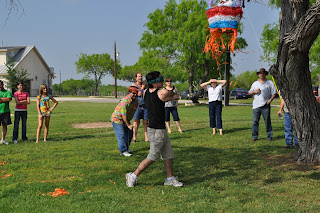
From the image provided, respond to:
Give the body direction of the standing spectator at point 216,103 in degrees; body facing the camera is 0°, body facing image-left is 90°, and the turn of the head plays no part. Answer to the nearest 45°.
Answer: approximately 0°

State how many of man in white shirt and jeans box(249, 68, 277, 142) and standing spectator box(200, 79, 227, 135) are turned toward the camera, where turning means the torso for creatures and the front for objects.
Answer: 2

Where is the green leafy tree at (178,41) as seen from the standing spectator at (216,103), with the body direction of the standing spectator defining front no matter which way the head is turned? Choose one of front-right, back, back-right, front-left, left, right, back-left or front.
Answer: back

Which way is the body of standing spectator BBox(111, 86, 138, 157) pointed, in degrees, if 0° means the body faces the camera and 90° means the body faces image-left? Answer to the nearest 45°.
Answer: approximately 315°

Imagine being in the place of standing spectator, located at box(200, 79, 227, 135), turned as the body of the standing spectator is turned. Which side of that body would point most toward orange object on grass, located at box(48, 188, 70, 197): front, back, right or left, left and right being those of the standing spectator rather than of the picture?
front

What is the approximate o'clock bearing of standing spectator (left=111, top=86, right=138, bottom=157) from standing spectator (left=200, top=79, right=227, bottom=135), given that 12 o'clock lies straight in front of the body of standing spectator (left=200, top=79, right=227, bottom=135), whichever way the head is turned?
standing spectator (left=111, top=86, right=138, bottom=157) is roughly at 1 o'clock from standing spectator (left=200, top=79, right=227, bottom=135).

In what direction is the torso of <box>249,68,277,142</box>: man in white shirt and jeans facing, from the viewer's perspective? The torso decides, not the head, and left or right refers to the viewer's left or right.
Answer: facing the viewer

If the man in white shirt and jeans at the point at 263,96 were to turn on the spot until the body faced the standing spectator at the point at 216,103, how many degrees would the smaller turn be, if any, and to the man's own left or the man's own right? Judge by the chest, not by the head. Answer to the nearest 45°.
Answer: approximately 135° to the man's own right

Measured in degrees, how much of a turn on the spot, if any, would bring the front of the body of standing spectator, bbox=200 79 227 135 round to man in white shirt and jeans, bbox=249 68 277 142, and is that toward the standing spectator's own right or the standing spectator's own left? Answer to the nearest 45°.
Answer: approximately 45° to the standing spectator's own left

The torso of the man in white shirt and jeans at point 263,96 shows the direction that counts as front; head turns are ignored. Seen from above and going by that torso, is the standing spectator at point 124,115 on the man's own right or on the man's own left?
on the man's own right

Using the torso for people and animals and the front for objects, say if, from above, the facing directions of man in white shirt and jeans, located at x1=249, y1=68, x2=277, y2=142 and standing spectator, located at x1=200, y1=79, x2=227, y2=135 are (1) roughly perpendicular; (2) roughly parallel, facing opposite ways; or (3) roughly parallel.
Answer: roughly parallel

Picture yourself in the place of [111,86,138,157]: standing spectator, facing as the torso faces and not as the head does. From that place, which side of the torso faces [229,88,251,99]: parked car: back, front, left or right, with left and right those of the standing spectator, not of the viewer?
left

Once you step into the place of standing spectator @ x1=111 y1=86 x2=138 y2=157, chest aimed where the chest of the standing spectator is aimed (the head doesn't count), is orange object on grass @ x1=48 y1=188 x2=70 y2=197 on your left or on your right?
on your right

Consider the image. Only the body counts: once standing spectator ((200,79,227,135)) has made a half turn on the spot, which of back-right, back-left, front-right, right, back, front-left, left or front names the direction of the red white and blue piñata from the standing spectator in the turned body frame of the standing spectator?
back
